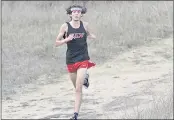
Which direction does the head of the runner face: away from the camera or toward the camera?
toward the camera

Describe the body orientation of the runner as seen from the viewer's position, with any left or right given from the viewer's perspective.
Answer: facing the viewer
